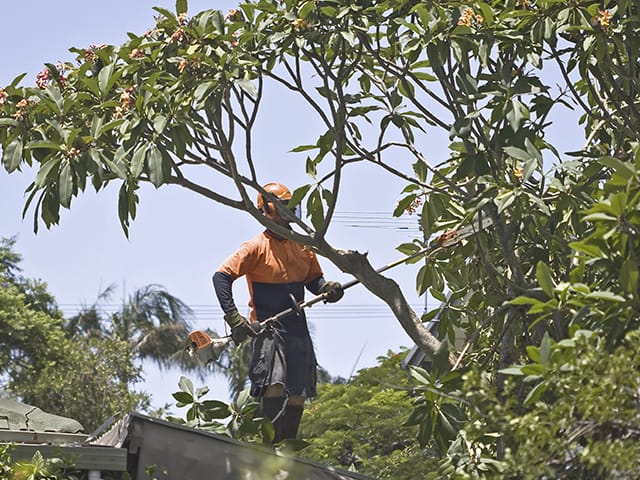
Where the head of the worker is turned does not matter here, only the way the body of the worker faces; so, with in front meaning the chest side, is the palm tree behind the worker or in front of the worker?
behind

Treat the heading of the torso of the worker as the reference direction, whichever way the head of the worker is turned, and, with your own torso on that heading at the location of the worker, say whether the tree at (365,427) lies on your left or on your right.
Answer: on your left

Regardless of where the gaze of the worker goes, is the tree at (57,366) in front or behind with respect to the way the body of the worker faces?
behind
